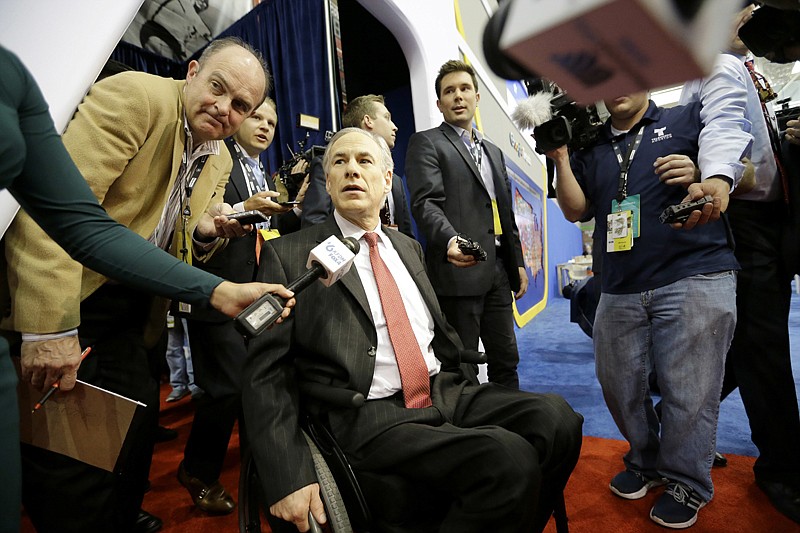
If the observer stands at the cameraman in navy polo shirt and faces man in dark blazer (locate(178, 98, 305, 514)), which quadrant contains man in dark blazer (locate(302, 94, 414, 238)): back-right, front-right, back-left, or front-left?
front-right

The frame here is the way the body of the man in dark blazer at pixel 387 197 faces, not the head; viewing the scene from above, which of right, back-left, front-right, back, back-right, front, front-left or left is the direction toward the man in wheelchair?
front-right

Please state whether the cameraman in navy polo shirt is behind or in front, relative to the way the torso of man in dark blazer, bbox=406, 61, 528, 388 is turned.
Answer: in front

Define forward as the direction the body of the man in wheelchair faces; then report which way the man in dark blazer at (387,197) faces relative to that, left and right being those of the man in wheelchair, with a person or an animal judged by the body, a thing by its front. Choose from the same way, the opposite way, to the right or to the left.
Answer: the same way

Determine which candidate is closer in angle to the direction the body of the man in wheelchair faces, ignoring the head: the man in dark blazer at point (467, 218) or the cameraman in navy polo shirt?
the cameraman in navy polo shirt

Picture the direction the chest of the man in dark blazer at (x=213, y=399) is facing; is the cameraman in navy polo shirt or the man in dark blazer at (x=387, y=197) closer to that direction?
the cameraman in navy polo shirt

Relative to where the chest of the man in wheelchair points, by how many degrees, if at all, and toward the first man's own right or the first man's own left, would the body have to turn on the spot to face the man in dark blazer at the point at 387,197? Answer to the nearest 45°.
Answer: approximately 135° to the first man's own left

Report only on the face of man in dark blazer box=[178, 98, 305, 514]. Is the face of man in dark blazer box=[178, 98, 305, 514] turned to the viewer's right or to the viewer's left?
to the viewer's right

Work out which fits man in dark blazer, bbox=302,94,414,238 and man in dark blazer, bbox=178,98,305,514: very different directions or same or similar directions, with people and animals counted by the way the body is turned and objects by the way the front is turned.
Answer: same or similar directions

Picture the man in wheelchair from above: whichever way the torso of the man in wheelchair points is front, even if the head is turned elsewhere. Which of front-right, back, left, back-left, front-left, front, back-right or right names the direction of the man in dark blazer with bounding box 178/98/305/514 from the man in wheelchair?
back

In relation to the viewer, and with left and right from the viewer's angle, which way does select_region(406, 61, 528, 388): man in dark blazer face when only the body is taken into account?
facing the viewer and to the right of the viewer

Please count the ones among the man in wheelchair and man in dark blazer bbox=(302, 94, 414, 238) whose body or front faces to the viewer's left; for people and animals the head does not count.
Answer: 0

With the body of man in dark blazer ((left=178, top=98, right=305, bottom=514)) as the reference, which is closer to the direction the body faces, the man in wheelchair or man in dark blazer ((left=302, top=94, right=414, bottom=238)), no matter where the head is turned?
the man in wheelchair

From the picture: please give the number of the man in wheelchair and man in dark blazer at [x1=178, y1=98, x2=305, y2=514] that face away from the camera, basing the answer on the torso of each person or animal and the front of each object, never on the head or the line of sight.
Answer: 0

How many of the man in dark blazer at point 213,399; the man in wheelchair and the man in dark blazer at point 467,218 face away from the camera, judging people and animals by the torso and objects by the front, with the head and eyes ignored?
0

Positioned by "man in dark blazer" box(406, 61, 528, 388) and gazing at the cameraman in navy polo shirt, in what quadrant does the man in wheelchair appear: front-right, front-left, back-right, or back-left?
front-right

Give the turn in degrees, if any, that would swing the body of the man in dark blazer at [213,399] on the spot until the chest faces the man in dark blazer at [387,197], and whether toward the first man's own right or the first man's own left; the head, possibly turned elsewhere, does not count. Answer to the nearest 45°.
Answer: approximately 90° to the first man's own left
